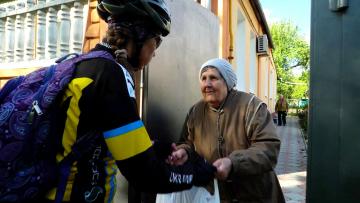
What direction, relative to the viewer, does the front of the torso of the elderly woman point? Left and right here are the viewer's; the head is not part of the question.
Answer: facing the viewer and to the left of the viewer

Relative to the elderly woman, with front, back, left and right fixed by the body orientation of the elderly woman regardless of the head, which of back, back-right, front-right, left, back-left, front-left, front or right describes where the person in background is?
back-right

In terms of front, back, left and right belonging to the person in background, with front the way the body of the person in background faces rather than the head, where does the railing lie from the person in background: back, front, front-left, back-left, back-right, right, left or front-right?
front

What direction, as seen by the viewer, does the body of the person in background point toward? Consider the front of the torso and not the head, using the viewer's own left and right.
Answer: facing the viewer

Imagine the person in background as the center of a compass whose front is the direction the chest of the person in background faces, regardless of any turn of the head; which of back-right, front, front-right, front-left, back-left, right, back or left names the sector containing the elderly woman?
front

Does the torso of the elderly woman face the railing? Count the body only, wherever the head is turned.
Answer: no

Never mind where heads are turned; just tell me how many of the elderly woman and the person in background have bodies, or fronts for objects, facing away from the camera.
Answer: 0

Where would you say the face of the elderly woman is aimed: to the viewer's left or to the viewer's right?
to the viewer's left
